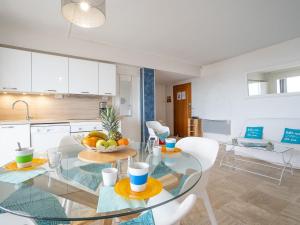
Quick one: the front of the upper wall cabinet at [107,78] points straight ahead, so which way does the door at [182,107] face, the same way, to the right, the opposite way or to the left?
to the right

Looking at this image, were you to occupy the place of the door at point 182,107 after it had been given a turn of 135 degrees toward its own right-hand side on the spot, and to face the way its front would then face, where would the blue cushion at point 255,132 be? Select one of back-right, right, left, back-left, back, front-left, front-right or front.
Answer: back-right

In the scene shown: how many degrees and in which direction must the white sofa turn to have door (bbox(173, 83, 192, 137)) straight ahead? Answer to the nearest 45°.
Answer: approximately 90° to its right

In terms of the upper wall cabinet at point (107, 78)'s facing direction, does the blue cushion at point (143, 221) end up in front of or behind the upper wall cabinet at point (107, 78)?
in front

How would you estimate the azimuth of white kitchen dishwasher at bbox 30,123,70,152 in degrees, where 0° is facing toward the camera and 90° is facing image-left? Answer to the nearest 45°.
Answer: approximately 0°

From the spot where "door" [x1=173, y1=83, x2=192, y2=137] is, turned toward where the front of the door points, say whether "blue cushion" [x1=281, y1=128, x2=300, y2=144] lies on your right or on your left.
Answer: on your left

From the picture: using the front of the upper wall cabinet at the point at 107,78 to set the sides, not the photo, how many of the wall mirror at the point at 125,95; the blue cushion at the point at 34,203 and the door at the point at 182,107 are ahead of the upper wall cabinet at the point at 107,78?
1

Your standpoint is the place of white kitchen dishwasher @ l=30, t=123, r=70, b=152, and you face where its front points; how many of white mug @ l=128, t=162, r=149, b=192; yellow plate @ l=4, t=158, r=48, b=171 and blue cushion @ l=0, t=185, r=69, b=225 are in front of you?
3

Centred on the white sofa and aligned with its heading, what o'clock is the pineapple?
The pineapple is roughly at 11 o'clock from the white sofa.

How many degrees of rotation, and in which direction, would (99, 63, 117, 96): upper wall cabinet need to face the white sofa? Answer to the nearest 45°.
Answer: approximately 90° to its left
